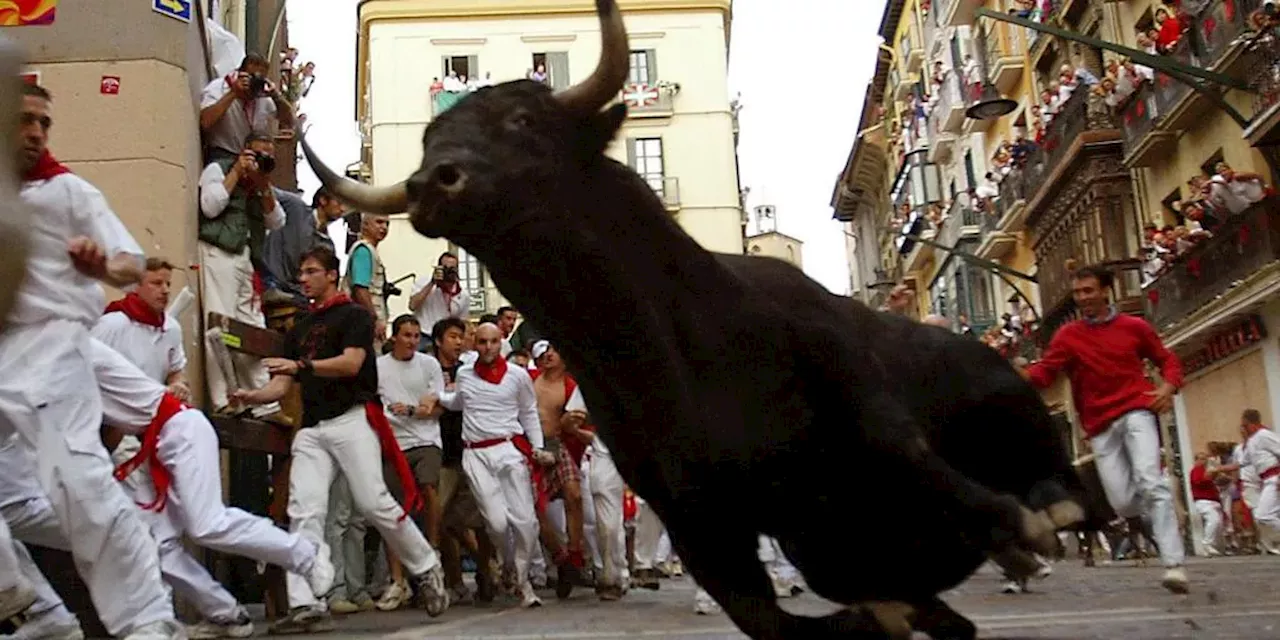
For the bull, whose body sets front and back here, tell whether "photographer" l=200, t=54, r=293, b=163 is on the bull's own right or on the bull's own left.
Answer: on the bull's own right

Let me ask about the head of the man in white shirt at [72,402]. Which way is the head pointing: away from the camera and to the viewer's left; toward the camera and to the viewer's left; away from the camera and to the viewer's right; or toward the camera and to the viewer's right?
toward the camera and to the viewer's left

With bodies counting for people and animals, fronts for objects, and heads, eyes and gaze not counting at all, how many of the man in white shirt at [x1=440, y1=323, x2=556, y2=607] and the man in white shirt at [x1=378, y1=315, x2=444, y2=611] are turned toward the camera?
2

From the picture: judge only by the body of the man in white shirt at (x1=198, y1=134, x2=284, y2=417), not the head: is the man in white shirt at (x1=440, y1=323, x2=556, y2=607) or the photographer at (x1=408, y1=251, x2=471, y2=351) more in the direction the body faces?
the man in white shirt

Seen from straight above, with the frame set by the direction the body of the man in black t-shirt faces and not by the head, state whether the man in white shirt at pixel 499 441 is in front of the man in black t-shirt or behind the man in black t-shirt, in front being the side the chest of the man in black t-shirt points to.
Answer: behind

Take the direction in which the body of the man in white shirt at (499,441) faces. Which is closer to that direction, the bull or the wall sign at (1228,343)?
the bull

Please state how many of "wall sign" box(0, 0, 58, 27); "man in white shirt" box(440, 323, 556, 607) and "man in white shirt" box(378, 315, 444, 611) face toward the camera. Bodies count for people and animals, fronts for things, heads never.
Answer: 3
